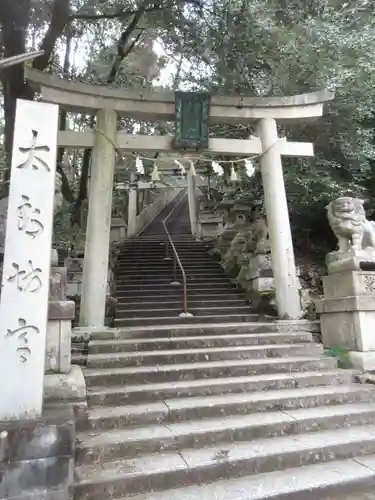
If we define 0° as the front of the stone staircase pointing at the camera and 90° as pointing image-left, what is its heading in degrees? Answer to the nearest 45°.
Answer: approximately 0°

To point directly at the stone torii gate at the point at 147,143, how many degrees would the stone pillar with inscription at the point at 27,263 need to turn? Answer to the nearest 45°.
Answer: approximately 135° to its left

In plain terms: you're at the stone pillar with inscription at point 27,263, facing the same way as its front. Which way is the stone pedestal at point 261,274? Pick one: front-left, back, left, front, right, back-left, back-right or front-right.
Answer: back-left

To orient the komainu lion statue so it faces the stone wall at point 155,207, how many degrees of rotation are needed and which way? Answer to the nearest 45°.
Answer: approximately 90° to its right

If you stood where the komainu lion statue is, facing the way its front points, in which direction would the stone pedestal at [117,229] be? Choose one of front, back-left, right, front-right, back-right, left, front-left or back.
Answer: right

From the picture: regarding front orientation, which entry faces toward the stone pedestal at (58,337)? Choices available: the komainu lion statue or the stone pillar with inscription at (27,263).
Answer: the komainu lion statue

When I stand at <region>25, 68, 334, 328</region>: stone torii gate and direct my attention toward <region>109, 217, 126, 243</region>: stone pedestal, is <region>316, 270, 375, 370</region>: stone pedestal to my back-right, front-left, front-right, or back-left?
back-right

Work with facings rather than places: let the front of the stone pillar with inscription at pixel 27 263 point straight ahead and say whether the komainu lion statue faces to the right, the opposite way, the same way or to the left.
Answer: to the right

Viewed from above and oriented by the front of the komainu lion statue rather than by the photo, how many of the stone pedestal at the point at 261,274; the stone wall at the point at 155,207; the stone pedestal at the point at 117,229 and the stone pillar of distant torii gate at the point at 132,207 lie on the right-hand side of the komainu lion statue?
4

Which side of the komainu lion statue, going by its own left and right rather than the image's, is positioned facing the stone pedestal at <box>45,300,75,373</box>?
front

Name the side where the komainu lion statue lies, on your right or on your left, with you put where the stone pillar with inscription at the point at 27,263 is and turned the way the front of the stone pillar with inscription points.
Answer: on your left

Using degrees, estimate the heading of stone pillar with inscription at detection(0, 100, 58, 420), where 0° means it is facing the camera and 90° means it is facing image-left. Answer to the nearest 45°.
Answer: approximately 0°
